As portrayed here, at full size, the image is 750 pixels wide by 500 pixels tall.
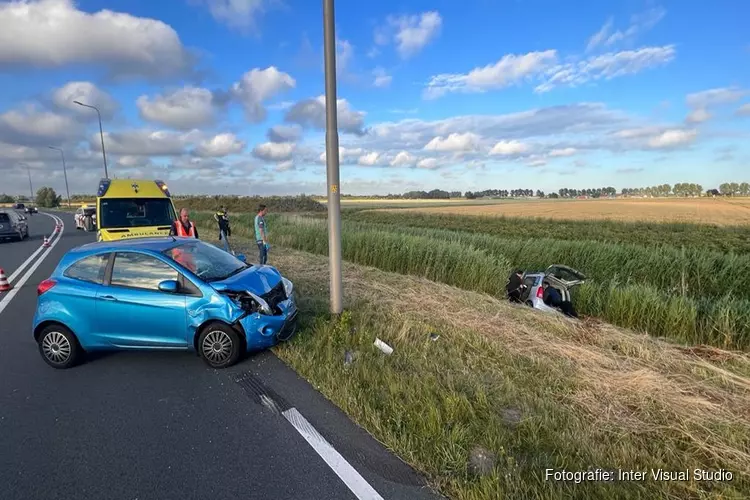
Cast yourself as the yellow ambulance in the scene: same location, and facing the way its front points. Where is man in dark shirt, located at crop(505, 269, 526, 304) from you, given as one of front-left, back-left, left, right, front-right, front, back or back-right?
front-left

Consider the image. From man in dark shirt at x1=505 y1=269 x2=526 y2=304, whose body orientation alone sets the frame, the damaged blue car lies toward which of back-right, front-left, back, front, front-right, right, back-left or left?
back-right

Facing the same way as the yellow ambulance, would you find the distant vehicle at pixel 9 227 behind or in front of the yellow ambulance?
behind

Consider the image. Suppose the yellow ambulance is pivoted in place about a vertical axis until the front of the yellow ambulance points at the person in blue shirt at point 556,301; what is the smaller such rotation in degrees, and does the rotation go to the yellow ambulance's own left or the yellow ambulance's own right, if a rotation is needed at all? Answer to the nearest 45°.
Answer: approximately 45° to the yellow ambulance's own left

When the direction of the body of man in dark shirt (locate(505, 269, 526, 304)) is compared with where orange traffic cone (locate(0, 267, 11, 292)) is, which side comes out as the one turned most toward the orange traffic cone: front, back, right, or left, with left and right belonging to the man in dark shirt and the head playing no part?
back

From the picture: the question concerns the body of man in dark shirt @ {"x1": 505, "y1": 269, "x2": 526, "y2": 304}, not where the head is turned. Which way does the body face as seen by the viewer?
to the viewer's right

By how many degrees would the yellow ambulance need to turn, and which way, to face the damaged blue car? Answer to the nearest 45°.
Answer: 0° — it already faces it

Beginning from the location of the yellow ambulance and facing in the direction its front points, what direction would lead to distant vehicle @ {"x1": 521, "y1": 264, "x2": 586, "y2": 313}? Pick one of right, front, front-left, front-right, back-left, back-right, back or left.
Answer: front-left

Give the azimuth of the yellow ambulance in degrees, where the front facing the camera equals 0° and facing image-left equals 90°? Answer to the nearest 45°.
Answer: approximately 0°

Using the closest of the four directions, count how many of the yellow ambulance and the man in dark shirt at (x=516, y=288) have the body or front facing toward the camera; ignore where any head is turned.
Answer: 1

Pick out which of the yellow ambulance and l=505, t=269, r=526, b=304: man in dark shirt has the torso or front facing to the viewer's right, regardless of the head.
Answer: the man in dark shirt

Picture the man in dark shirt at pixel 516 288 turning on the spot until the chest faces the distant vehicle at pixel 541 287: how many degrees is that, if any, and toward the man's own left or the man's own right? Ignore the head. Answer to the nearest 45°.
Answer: approximately 45° to the man's own right

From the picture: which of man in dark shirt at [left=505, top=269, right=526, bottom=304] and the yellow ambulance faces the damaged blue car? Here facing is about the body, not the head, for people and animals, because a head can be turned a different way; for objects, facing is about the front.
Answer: the yellow ambulance

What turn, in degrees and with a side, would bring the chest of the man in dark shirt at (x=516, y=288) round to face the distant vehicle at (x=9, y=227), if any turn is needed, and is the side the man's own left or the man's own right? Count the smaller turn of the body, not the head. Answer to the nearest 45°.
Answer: approximately 180°

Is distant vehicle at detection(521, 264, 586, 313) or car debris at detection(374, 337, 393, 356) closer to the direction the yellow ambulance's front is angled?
the car debris
